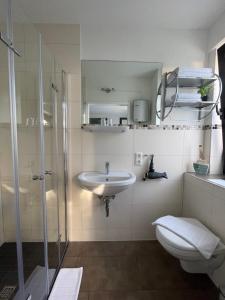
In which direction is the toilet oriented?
to the viewer's left

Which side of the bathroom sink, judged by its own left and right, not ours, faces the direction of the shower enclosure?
right

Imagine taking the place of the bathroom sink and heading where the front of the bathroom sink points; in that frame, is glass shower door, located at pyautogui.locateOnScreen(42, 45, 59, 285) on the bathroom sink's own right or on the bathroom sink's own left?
on the bathroom sink's own right

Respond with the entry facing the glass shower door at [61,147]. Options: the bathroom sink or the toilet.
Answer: the toilet

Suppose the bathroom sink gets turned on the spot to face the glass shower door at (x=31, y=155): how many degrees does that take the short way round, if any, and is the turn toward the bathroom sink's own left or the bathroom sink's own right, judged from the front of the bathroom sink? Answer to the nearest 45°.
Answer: approximately 90° to the bathroom sink's own right

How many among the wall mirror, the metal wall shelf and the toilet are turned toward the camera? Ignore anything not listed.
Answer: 2

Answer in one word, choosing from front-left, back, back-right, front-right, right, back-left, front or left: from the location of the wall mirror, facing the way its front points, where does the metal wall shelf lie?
left

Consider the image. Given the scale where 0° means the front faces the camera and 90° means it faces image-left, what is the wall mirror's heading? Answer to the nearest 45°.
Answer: approximately 0°

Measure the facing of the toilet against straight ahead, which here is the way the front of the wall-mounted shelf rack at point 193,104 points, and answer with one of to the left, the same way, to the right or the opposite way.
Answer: to the right

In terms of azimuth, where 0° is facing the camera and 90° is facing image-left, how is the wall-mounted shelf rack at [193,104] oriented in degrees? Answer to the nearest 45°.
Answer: approximately 0°
